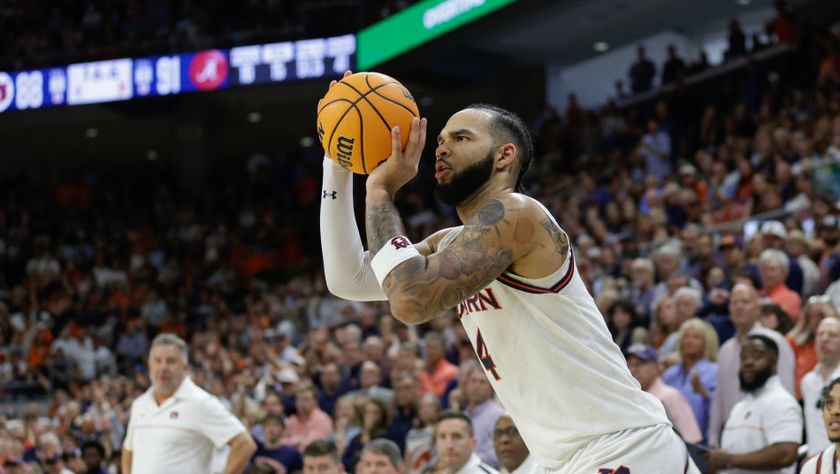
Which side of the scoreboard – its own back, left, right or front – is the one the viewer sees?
front

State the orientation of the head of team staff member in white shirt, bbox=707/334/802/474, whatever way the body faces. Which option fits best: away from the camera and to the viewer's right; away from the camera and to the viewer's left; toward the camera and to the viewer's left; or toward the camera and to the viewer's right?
toward the camera and to the viewer's left

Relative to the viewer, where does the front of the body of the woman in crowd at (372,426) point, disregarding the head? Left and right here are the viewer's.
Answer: facing the viewer and to the left of the viewer

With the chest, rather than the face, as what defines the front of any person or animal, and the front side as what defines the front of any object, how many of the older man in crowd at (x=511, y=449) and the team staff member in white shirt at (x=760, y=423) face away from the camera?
0

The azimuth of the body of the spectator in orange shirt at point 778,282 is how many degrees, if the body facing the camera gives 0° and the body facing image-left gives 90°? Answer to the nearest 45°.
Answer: approximately 45°

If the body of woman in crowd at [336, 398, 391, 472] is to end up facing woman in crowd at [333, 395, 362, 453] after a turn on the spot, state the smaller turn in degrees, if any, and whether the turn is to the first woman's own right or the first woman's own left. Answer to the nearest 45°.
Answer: approximately 135° to the first woman's own right

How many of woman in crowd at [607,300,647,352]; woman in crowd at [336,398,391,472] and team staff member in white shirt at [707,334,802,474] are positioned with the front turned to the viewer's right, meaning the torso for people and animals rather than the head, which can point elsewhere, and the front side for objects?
0

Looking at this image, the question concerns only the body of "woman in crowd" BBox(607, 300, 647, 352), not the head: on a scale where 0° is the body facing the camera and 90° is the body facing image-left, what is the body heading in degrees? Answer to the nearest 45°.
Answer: approximately 45°

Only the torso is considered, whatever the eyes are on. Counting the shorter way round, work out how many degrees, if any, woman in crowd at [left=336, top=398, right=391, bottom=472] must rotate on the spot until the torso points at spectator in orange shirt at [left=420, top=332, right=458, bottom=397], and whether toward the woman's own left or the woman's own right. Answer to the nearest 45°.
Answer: approximately 180°

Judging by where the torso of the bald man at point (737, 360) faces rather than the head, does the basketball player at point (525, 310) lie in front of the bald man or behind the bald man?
in front

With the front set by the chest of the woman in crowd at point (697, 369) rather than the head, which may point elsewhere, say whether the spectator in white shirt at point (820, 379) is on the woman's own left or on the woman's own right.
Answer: on the woman's own left

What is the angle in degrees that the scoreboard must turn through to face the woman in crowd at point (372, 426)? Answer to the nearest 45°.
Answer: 0° — it already faces them
